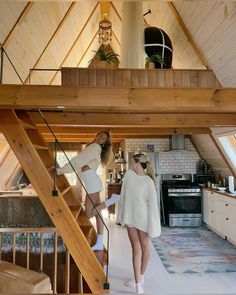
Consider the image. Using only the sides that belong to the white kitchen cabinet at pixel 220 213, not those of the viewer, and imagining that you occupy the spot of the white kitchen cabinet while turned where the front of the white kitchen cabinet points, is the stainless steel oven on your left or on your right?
on your right

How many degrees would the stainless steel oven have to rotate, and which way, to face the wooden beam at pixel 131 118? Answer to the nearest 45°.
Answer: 0° — it already faces it

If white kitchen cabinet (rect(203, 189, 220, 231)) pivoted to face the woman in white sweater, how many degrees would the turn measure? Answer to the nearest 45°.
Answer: approximately 45° to its left

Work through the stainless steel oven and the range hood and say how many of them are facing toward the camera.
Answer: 2

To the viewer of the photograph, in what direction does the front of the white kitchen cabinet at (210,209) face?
facing the viewer and to the left of the viewer

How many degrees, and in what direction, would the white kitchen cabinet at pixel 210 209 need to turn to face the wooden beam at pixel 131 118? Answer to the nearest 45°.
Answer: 0° — it already faces it

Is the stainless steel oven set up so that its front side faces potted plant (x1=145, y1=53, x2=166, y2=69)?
yes

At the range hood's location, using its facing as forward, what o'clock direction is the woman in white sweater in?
The woman in white sweater is roughly at 12 o'clock from the range hood.

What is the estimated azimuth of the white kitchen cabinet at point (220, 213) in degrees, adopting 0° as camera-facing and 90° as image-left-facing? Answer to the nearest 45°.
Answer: approximately 45°

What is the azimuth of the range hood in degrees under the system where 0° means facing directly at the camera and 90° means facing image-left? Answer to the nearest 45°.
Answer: approximately 0°

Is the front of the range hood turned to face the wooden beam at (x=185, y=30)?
yes
